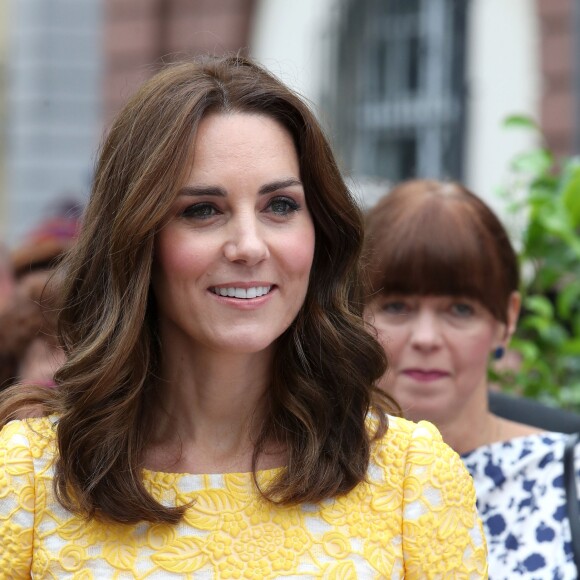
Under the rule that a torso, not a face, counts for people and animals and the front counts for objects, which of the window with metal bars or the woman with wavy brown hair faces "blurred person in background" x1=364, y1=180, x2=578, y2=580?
the window with metal bars

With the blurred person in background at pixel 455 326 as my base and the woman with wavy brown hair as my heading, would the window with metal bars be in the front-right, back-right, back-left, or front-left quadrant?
back-right

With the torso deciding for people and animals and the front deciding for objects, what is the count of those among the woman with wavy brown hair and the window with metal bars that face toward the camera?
2

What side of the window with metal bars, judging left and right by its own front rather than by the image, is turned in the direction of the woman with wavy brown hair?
front

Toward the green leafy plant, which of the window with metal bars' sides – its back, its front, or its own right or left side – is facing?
front

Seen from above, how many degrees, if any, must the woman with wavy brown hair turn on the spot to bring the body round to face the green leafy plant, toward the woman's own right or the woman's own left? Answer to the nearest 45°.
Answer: approximately 135° to the woman's own left

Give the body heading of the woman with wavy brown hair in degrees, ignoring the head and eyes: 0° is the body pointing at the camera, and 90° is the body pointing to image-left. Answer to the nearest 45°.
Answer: approximately 0°

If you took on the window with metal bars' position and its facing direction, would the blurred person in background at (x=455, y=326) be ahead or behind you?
ahead

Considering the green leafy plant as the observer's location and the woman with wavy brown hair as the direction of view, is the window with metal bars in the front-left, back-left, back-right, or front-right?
back-right

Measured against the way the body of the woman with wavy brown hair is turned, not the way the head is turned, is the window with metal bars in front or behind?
behind
